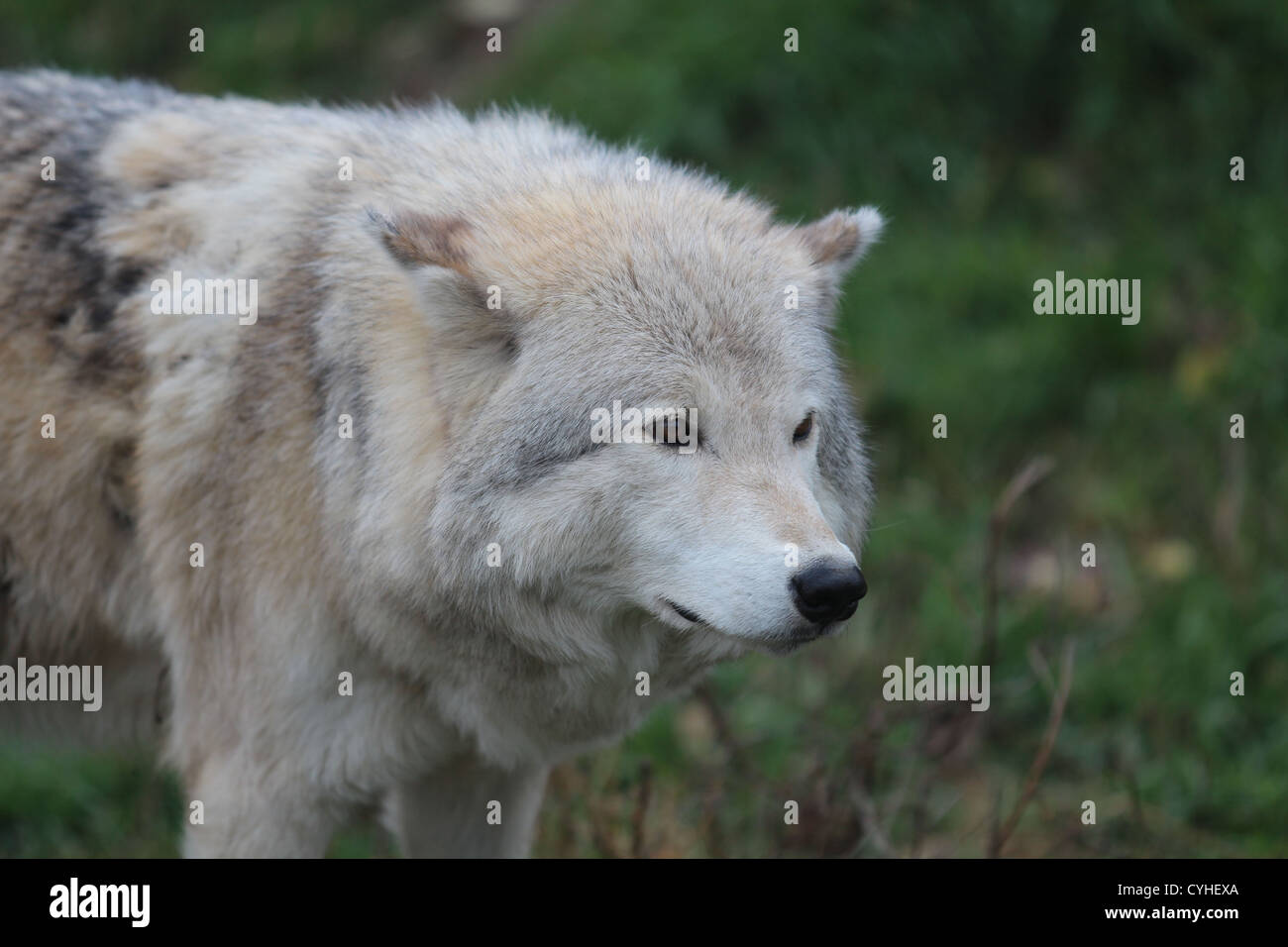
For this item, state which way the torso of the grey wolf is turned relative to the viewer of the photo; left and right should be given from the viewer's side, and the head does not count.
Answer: facing the viewer and to the right of the viewer
